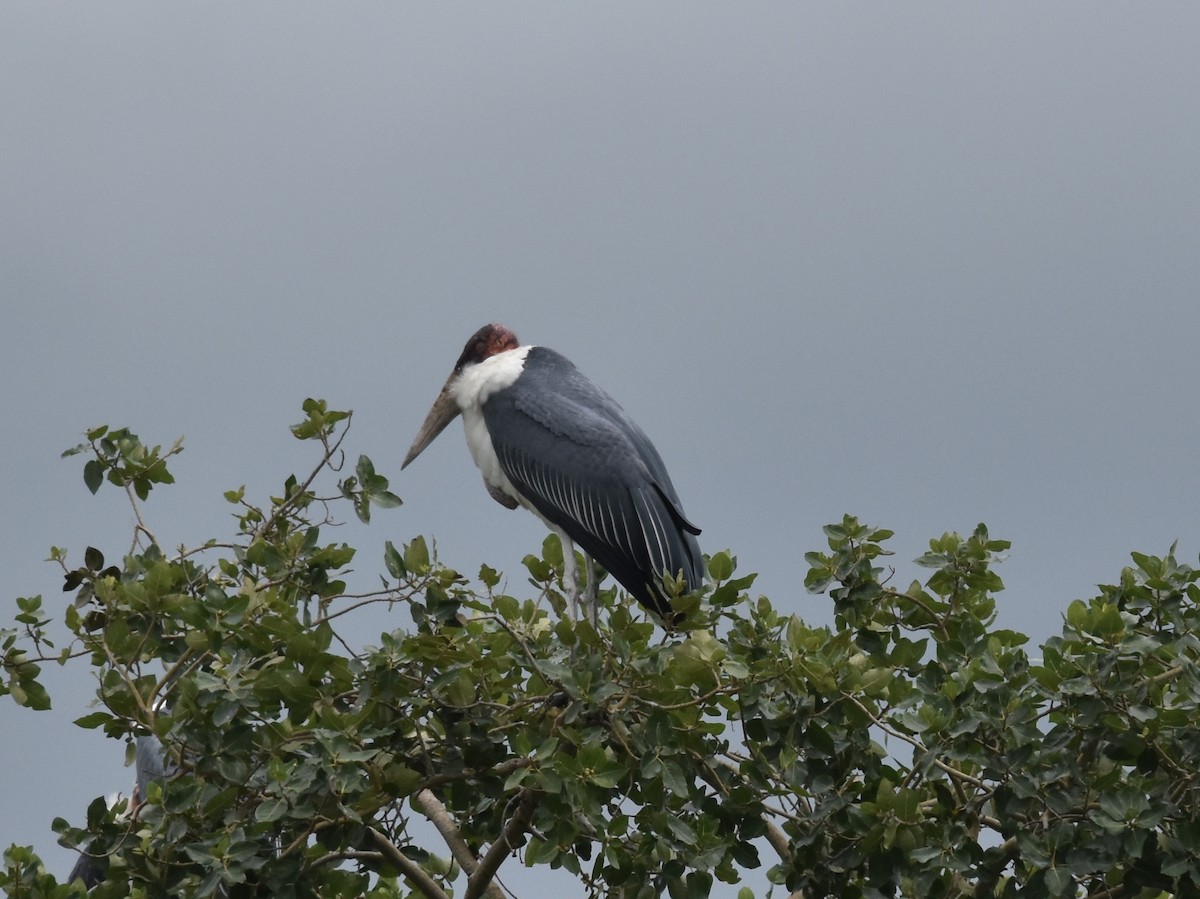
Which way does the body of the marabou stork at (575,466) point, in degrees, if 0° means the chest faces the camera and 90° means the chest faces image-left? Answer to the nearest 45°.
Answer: approximately 90°
